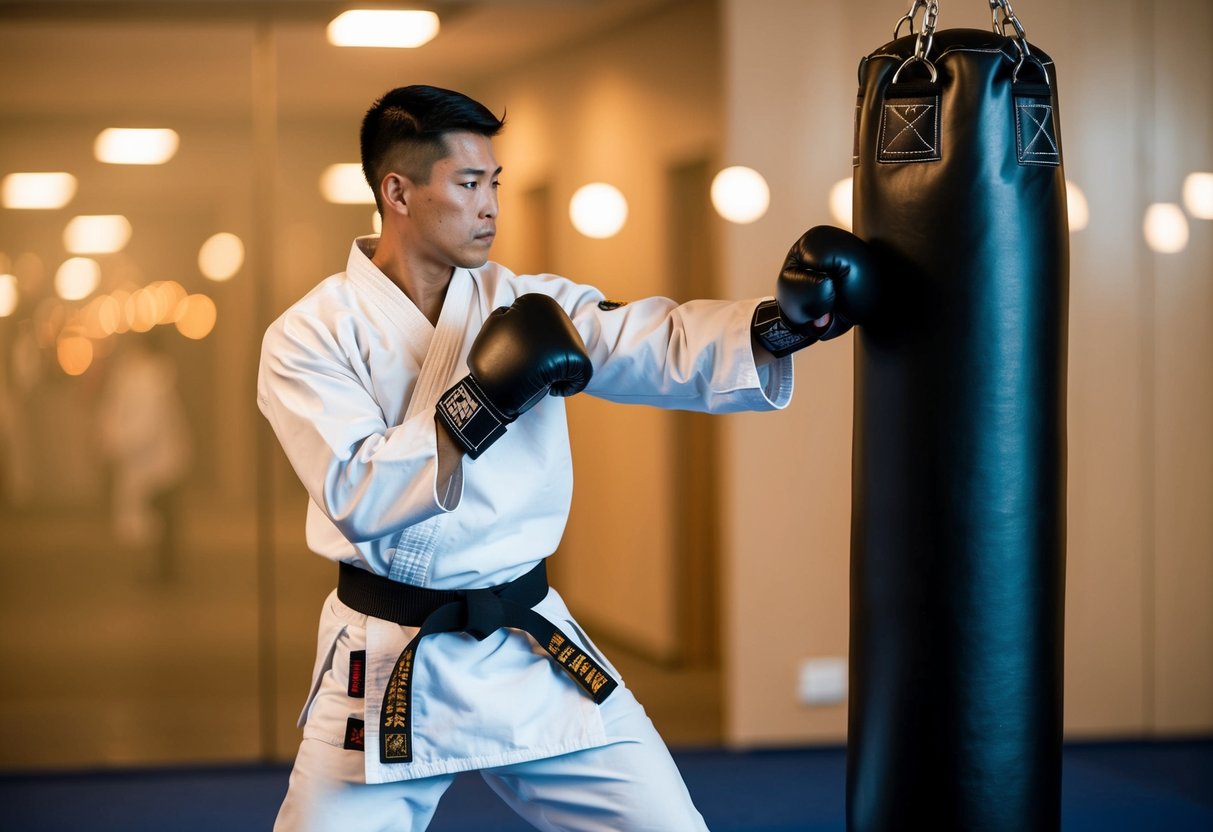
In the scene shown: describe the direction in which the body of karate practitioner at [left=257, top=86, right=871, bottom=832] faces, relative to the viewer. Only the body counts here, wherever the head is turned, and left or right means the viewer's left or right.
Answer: facing the viewer and to the right of the viewer

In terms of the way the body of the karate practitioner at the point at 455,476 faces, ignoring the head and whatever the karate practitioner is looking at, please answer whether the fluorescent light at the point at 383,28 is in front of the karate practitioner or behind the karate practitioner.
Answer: behind

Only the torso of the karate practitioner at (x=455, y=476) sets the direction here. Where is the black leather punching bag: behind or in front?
in front

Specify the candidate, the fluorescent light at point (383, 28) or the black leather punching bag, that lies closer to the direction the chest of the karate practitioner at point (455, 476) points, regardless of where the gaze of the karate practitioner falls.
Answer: the black leather punching bag
